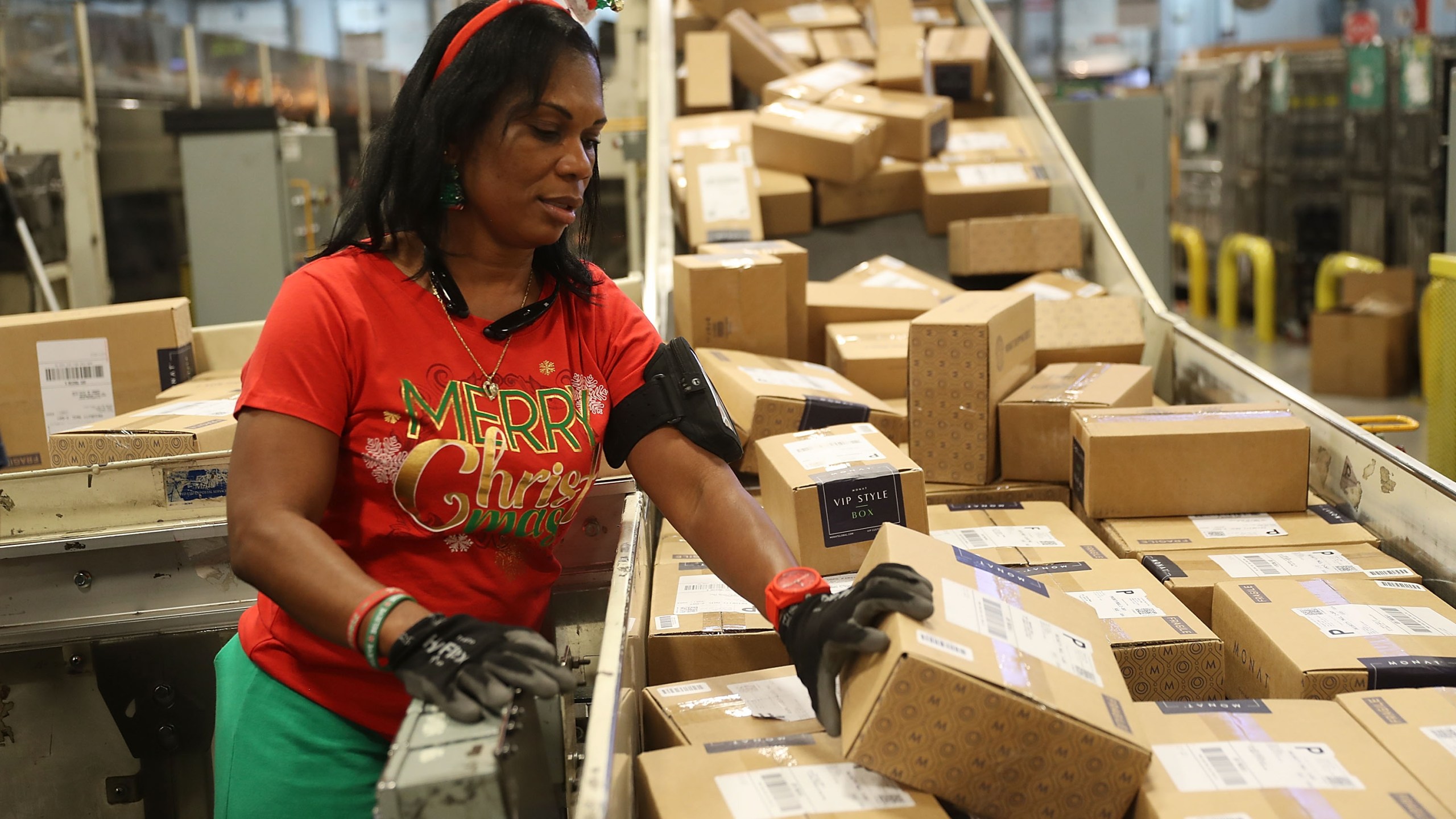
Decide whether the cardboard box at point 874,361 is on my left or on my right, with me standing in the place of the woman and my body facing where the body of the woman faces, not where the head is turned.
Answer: on my left

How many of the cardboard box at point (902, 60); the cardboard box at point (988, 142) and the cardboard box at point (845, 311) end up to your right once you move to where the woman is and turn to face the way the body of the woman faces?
0

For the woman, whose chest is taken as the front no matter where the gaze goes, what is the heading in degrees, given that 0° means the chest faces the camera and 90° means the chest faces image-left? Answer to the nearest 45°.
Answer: approximately 315°

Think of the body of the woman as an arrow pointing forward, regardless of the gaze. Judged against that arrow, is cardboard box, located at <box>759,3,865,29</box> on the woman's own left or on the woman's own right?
on the woman's own left

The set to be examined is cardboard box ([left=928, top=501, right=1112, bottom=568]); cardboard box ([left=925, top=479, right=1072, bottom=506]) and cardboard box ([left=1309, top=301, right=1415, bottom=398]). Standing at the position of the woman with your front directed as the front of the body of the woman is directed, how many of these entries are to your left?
3

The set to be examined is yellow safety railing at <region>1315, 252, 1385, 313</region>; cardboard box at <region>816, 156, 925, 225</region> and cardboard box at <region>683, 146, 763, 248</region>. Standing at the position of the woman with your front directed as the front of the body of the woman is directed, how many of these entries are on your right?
0

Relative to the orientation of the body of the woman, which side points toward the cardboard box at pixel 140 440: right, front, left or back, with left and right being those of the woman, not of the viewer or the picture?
back

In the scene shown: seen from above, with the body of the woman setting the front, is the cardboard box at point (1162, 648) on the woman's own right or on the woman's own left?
on the woman's own left

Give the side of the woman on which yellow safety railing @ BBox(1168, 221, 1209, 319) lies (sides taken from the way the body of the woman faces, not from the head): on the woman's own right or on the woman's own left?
on the woman's own left

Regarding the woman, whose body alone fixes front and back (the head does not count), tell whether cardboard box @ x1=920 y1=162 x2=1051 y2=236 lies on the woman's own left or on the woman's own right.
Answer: on the woman's own left

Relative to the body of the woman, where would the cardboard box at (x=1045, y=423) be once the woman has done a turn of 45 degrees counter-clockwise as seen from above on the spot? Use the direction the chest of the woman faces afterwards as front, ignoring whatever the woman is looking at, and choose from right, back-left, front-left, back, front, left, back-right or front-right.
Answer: front-left

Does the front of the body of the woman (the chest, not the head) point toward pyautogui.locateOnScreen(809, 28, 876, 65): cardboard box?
no

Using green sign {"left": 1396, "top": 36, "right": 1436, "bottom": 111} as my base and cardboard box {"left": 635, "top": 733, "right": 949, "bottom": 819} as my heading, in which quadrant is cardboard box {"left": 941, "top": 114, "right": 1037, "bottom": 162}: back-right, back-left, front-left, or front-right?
front-right

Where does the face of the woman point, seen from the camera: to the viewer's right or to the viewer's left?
to the viewer's right

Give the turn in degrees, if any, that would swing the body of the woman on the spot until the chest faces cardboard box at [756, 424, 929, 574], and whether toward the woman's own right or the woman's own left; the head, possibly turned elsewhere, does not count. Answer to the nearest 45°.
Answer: approximately 90° to the woman's own left
